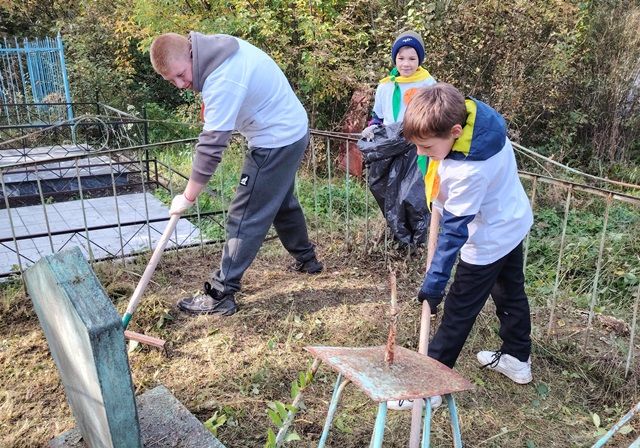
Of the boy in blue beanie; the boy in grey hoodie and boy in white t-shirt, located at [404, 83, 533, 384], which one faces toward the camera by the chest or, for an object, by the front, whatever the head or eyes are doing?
the boy in blue beanie

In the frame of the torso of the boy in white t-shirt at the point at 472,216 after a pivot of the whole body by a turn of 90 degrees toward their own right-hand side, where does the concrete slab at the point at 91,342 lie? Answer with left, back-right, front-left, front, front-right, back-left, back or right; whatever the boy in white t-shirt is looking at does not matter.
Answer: back-left

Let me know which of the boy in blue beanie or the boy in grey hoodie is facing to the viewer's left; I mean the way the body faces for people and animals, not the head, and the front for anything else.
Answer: the boy in grey hoodie

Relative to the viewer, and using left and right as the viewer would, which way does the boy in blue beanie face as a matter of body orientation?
facing the viewer

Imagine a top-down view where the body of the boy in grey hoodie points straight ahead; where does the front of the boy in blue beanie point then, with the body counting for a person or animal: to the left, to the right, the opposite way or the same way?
to the left

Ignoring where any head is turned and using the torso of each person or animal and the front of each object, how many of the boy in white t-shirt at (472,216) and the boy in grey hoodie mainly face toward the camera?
0

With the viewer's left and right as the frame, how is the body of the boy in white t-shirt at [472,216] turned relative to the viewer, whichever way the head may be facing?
facing to the left of the viewer

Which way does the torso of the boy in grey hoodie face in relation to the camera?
to the viewer's left

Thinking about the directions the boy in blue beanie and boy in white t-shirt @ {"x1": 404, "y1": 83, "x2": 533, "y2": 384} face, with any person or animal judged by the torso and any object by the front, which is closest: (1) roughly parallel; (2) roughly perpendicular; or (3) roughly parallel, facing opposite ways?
roughly perpendicular

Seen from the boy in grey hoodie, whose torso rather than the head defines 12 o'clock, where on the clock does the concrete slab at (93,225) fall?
The concrete slab is roughly at 2 o'clock from the boy in grey hoodie.
